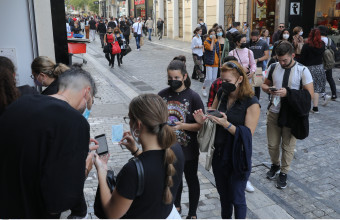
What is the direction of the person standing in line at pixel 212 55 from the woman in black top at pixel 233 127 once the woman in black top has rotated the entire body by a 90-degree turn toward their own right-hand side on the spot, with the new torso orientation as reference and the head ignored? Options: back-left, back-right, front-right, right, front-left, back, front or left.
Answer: front-right

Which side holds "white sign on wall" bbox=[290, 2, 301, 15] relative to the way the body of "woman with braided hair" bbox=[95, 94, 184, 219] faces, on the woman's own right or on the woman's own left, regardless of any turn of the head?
on the woman's own right

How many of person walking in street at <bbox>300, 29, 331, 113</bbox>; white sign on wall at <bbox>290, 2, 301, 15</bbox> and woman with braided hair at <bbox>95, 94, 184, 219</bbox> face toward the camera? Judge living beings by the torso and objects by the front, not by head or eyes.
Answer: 1

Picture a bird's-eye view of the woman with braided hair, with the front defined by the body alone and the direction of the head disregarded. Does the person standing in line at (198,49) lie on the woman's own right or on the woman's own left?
on the woman's own right

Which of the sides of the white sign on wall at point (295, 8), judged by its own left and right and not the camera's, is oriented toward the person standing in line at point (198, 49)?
front

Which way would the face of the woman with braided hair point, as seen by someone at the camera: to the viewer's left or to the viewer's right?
to the viewer's left

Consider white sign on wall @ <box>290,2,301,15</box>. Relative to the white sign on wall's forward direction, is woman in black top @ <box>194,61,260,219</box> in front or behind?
in front

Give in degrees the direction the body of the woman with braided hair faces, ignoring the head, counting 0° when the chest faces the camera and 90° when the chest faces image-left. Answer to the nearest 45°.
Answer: approximately 135°

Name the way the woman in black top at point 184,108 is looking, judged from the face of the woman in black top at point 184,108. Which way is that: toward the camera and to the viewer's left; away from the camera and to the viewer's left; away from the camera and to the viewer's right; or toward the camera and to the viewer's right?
toward the camera and to the viewer's left
